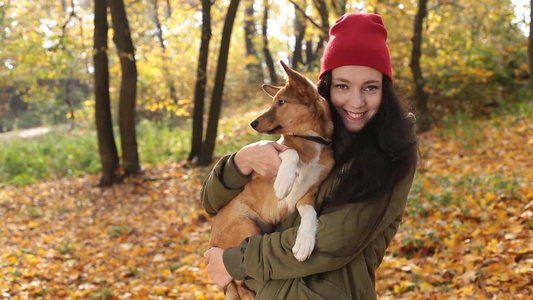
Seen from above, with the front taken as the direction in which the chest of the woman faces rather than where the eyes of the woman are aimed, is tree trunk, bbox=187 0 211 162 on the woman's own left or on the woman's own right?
on the woman's own right

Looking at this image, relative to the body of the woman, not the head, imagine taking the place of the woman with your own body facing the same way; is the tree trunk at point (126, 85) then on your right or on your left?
on your right

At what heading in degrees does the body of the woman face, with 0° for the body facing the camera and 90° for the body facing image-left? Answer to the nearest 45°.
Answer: approximately 45°

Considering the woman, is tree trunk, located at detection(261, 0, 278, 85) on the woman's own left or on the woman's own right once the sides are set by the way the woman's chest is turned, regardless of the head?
on the woman's own right

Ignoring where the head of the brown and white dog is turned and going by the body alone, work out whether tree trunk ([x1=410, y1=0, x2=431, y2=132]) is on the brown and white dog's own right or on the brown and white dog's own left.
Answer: on the brown and white dog's own left

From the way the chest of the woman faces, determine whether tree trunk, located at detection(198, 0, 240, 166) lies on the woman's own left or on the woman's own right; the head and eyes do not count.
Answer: on the woman's own right

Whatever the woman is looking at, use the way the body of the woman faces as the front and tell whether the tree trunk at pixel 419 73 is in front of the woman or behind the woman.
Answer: behind
